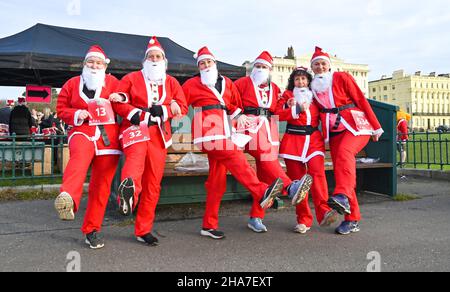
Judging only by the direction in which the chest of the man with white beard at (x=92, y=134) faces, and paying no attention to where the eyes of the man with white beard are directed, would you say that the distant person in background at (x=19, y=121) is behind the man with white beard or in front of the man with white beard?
behind

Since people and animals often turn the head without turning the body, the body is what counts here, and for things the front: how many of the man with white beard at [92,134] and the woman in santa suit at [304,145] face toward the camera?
2

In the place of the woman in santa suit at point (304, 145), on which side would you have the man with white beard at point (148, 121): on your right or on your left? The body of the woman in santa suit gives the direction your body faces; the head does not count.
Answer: on your right

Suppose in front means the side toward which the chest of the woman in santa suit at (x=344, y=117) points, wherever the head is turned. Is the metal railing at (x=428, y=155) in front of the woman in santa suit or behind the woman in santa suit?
behind

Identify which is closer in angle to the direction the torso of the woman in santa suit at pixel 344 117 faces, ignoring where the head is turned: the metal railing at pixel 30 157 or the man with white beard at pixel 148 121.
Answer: the man with white beard

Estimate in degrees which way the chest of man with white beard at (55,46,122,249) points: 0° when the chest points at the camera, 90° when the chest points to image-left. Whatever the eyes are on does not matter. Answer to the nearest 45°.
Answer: approximately 0°
